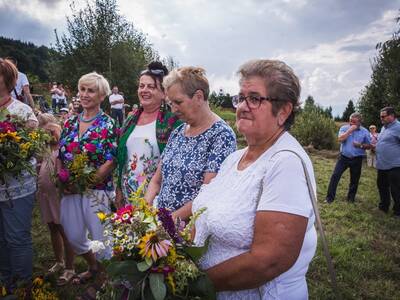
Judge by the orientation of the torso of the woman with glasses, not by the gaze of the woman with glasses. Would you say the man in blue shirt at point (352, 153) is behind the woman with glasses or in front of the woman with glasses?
behind

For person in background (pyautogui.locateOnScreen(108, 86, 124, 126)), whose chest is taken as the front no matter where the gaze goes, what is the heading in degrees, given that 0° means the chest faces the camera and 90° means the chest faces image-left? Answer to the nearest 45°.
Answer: approximately 0°

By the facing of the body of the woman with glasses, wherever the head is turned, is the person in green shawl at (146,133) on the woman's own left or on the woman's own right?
on the woman's own right

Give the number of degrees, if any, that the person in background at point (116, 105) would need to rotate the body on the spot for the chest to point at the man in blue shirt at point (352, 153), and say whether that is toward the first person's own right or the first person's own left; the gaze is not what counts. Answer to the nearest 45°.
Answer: approximately 45° to the first person's own left

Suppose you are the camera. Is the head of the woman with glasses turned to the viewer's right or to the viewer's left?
to the viewer's left

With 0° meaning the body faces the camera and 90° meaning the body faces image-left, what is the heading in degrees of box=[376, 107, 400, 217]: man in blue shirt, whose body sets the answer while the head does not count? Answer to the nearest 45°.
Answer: approximately 45°

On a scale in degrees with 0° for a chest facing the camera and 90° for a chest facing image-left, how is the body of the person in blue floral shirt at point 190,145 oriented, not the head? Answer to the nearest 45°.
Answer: approximately 45°

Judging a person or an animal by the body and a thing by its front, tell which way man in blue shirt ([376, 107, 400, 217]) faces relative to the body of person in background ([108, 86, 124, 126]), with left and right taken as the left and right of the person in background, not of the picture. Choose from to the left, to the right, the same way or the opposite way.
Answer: to the right

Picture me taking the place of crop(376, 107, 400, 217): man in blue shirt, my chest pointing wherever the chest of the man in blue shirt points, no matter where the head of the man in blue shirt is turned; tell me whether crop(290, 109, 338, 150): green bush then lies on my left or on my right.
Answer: on my right

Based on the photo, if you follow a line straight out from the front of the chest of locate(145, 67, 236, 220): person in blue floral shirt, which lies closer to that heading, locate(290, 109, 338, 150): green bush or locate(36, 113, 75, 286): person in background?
the person in background
